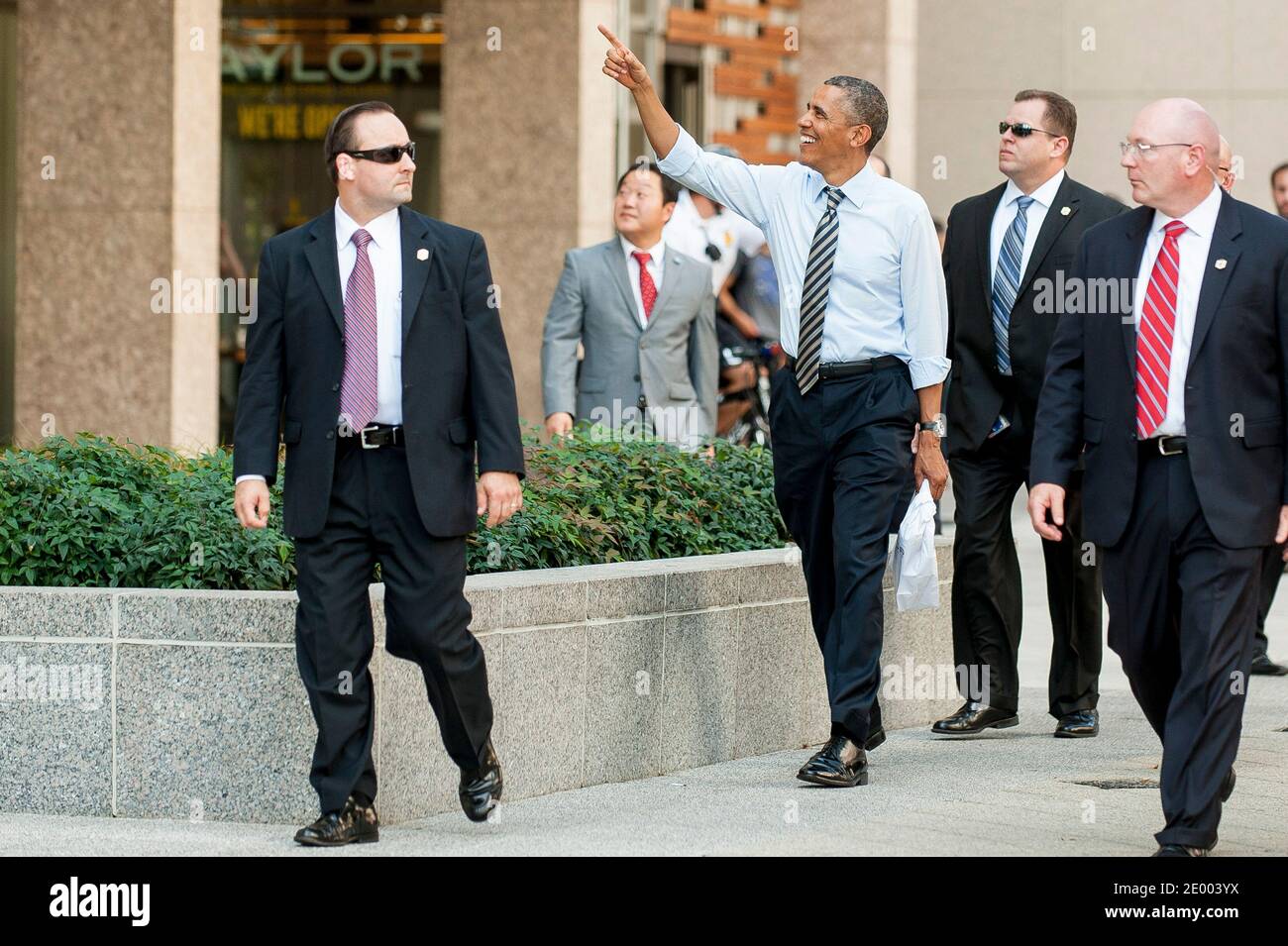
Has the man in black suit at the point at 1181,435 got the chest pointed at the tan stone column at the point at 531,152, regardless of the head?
no

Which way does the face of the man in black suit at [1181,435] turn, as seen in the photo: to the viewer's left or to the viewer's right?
to the viewer's left

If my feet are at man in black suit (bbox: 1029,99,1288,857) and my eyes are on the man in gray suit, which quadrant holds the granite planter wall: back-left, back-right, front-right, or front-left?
front-left

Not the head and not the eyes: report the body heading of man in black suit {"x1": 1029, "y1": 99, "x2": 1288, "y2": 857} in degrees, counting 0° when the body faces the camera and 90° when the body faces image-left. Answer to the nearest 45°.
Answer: approximately 45°

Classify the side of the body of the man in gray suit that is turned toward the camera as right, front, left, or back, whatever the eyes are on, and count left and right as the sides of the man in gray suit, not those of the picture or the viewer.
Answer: front

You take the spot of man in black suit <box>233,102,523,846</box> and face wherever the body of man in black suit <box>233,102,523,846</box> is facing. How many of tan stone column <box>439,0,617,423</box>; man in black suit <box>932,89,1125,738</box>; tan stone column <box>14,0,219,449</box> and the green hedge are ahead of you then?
0

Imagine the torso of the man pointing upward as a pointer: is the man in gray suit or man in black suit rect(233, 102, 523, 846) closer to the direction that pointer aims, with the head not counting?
the man in black suit

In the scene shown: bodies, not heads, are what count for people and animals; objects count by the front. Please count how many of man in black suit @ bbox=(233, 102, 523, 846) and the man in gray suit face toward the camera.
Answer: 2

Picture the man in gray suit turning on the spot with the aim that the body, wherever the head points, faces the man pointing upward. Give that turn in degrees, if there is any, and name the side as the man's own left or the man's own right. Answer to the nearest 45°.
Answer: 0° — they already face them

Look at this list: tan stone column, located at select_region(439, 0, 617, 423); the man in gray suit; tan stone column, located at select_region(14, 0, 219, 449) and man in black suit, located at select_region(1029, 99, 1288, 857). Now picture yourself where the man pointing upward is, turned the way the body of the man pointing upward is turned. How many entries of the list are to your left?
1

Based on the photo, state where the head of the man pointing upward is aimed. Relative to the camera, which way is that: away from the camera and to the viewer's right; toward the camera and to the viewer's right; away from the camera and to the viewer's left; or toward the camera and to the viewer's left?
toward the camera and to the viewer's left

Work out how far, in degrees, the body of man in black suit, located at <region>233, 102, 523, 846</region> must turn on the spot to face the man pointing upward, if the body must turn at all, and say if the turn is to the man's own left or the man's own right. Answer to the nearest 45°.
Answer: approximately 135° to the man's own left

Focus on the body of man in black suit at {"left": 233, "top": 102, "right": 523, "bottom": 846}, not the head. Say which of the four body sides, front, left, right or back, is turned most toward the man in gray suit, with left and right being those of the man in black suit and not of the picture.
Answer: back

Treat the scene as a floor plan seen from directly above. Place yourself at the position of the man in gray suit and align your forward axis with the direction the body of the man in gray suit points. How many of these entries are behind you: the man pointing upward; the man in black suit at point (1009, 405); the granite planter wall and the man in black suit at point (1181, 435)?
0

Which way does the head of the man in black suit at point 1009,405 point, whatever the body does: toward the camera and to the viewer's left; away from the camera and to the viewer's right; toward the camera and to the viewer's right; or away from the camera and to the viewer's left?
toward the camera and to the viewer's left
